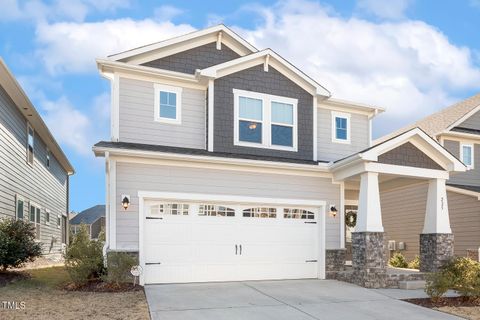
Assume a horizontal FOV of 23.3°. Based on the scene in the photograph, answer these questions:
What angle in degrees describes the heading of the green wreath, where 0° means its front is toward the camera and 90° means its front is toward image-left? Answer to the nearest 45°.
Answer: approximately 0°

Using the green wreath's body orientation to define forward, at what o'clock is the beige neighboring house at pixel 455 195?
The beige neighboring house is roughly at 8 o'clock from the green wreath.

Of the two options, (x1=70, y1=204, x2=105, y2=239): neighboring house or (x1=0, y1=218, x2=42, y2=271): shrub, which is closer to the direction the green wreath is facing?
the shrub

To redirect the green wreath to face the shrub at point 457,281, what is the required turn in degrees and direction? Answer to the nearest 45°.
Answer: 0° — it already faces it

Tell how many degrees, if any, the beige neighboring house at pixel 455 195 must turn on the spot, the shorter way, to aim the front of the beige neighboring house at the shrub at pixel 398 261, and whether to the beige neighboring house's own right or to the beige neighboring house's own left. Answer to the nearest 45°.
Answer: approximately 90° to the beige neighboring house's own right

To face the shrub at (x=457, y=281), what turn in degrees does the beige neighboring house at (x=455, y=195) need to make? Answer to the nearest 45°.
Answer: approximately 45° to its right

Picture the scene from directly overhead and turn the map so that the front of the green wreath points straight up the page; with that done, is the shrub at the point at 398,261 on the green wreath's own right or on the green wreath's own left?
on the green wreath's own left

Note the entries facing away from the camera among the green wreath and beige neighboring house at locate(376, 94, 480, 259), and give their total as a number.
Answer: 0

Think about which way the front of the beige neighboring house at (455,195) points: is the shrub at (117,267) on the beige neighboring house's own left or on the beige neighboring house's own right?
on the beige neighboring house's own right
